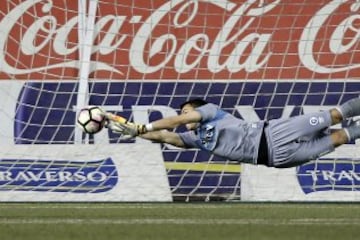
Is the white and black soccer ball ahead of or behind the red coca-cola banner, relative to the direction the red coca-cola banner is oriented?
ahead

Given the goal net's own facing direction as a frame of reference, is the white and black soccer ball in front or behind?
in front

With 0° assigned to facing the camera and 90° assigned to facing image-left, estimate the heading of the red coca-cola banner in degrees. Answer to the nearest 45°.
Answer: approximately 0°

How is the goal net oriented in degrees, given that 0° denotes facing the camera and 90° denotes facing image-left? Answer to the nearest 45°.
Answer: approximately 0°
